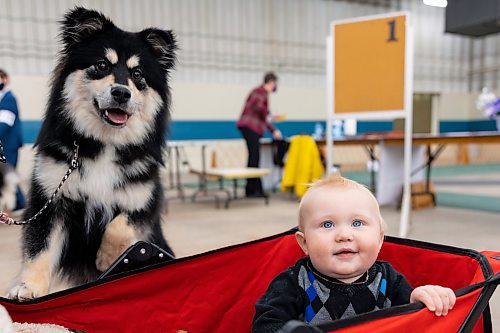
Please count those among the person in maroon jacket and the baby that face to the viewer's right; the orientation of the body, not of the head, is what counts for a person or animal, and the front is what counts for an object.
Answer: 1

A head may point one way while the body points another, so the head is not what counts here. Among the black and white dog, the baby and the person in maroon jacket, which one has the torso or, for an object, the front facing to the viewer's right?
the person in maroon jacket

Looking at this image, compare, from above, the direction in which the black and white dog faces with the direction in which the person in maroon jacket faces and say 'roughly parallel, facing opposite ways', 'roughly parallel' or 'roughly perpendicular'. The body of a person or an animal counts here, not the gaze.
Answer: roughly perpendicular

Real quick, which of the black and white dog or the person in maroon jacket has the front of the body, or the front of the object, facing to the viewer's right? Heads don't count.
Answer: the person in maroon jacket

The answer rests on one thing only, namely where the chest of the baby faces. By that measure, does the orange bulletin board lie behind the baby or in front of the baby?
behind

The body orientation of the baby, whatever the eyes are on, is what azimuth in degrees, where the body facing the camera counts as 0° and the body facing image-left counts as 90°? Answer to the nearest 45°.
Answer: approximately 0°

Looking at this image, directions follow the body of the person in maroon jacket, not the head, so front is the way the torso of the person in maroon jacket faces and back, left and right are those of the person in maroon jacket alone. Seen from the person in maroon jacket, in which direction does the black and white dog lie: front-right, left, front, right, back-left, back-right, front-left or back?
right

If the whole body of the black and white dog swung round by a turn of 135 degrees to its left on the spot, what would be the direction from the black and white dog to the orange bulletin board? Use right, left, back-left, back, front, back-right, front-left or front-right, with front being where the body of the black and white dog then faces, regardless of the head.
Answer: front

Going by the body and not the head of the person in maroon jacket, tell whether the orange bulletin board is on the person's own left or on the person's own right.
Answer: on the person's own right

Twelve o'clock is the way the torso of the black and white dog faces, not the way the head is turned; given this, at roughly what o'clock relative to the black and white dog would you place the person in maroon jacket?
The person in maroon jacket is roughly at 7 o'clock from the black and white dog.

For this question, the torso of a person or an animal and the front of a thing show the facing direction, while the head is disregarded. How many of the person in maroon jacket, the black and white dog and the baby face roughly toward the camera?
2

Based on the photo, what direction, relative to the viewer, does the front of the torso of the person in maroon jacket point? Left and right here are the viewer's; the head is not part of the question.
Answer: facing to the right of the viewer

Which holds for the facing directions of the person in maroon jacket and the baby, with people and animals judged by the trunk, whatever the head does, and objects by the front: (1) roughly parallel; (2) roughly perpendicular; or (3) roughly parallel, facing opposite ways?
roughly perpendicular
